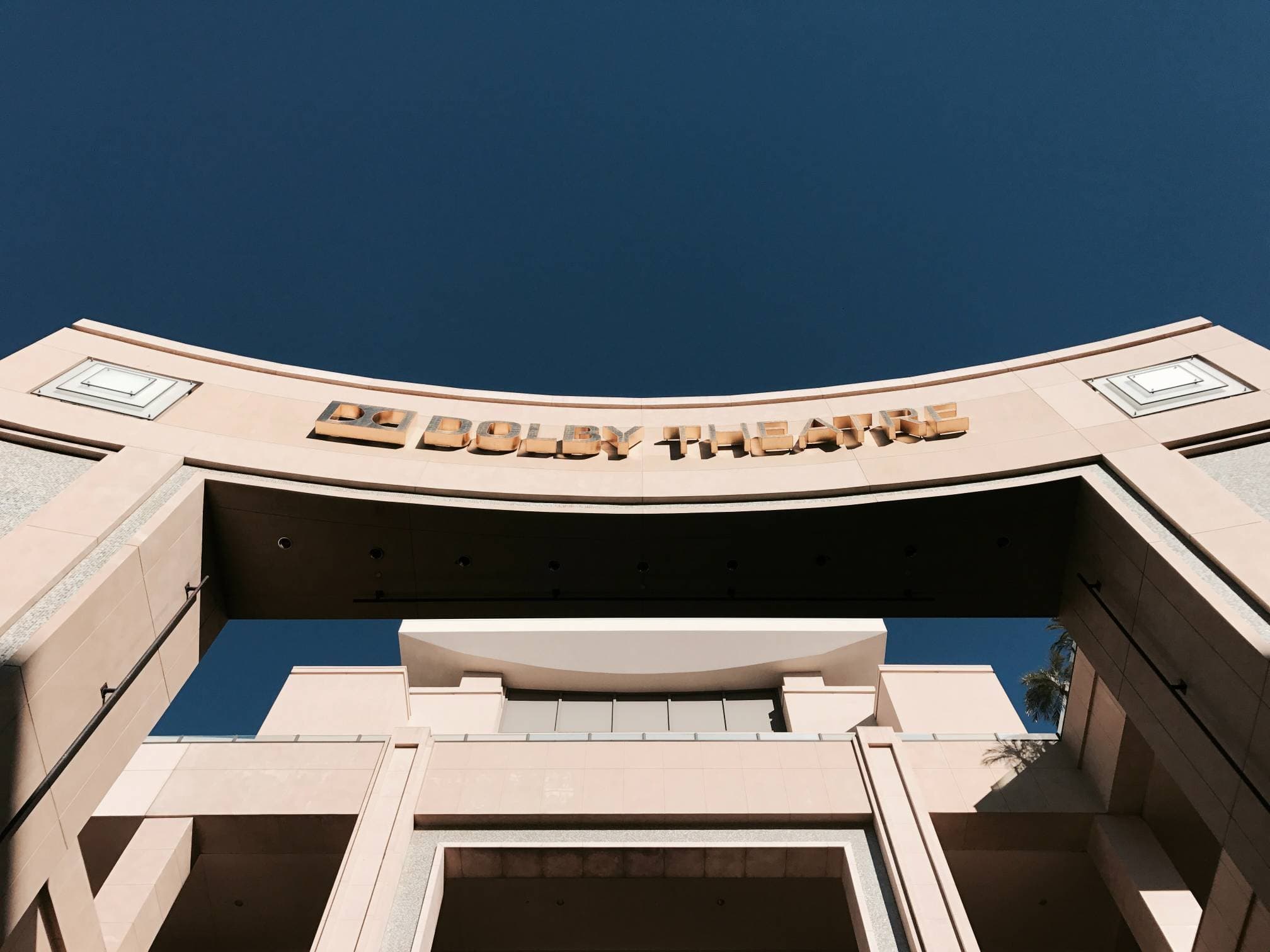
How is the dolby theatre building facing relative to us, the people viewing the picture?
facing the viewer
